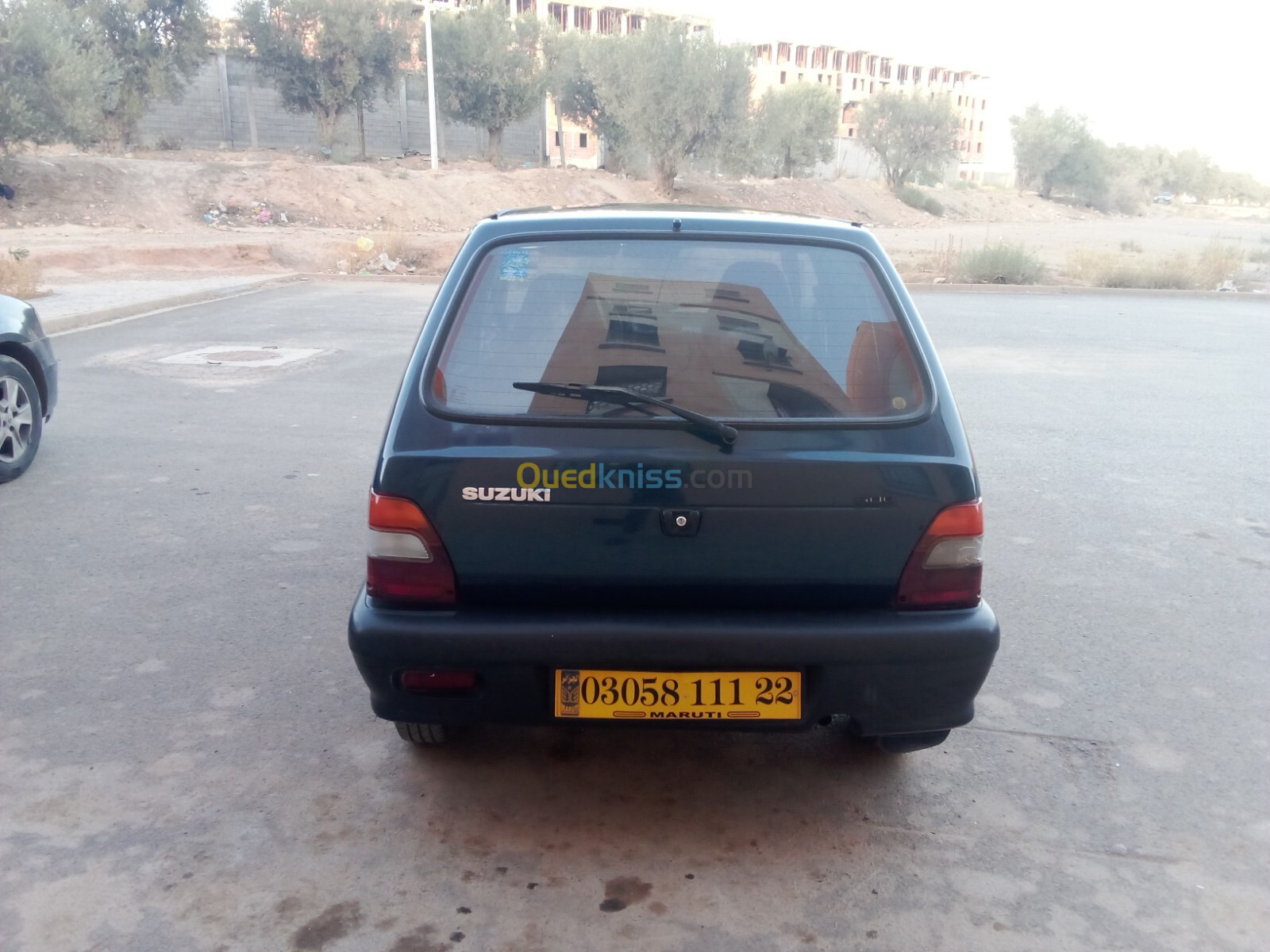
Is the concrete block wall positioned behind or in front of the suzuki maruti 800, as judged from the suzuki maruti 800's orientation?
in front

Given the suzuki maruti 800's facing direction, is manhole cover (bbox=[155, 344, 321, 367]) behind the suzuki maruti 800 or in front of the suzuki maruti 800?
in front

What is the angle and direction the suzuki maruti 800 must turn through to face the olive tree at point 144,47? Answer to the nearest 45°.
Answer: approximately 45° to its left

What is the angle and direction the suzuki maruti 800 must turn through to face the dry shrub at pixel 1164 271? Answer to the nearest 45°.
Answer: approximately 45° to its right

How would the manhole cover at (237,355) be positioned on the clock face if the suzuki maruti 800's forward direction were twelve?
The manhole cover is roughly at 11 o'clock from the suzuki maruti 800.

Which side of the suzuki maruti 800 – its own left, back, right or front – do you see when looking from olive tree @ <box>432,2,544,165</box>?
front

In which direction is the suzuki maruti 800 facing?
away from the camera

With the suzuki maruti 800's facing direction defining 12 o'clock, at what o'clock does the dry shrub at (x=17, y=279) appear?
The dry shrub is roughly at 11 o'clock from the suzuki maruti 800.

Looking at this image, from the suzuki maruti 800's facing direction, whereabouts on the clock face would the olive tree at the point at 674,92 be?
The olive tree is roughly at 12 o'clock from the suzuki maruti 800.
